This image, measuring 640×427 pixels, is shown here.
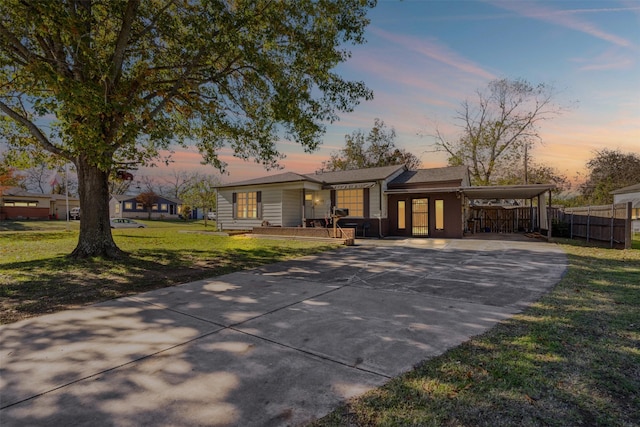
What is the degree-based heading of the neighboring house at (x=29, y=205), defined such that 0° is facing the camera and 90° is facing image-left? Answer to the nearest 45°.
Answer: approximately 0°
